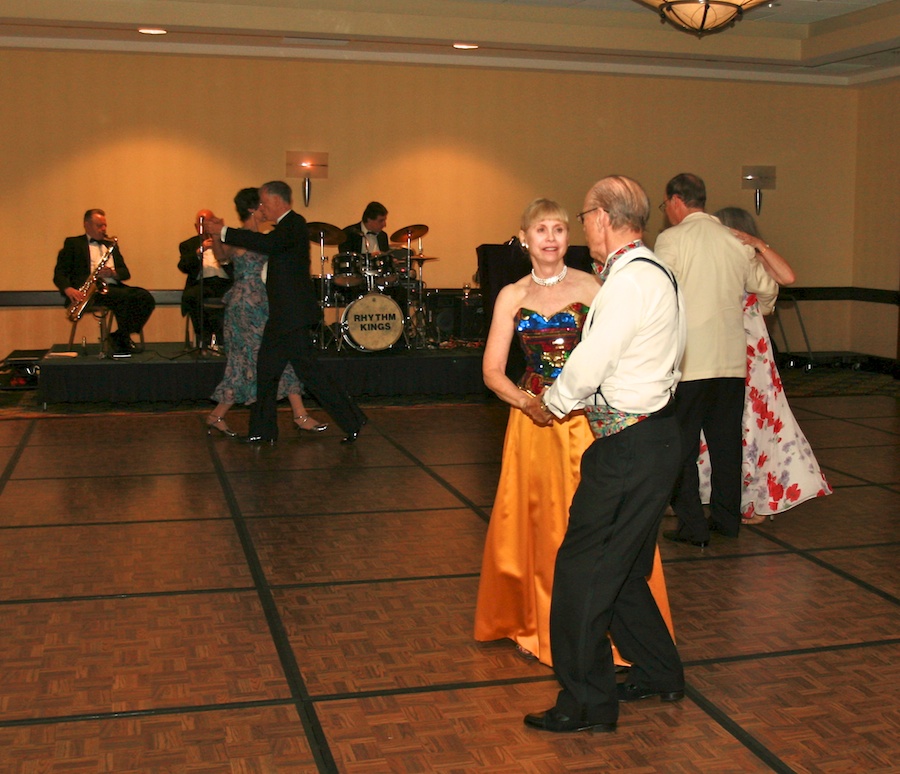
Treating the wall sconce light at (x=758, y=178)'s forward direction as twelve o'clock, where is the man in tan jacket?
The man in tan jacket is roughly at 12 o'clock from the wall sconce light.

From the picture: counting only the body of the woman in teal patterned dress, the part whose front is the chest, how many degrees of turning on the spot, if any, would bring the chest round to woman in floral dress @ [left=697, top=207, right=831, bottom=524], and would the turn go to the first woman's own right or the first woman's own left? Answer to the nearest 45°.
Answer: approximately 45° to the first woman's own right

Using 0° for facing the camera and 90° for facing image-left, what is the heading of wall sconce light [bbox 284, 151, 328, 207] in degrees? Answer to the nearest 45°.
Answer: approximately 0°

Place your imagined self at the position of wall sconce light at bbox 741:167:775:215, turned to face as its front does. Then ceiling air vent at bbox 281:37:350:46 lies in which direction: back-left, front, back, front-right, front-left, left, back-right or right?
front-right

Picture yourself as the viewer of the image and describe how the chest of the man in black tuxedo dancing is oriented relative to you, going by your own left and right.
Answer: facing to the left of the viewer

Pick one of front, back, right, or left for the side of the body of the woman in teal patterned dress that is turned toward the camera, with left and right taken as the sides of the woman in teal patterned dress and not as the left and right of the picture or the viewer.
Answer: right

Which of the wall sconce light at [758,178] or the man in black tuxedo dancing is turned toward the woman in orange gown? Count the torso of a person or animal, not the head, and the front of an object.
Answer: the wall sconce light

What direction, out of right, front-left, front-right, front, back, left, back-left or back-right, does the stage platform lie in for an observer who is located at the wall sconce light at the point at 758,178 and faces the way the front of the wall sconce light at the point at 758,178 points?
front-right

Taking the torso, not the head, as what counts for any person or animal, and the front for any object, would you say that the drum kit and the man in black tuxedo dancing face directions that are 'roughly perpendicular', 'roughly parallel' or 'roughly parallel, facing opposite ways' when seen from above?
roughly perpendicular

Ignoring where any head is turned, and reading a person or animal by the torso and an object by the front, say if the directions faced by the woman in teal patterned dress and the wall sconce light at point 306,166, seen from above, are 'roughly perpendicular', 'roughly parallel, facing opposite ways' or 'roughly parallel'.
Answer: roughly perpendicular

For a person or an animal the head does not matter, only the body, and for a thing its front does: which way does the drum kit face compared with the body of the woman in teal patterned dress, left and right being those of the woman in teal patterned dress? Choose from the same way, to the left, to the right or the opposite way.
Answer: to the right

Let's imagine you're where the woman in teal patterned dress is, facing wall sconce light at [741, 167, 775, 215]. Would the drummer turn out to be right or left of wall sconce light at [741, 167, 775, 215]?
left

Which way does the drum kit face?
toward the camera

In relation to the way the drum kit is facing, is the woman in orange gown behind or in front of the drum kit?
in front

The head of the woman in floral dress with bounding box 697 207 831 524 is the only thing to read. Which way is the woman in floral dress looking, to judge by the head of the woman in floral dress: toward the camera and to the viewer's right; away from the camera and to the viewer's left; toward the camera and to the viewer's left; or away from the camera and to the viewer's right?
toward the camera and to the viewer's left

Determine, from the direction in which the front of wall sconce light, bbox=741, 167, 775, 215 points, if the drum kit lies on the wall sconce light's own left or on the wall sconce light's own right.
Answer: on the wall sconce light's own right

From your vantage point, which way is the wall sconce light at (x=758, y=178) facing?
toward the camera
